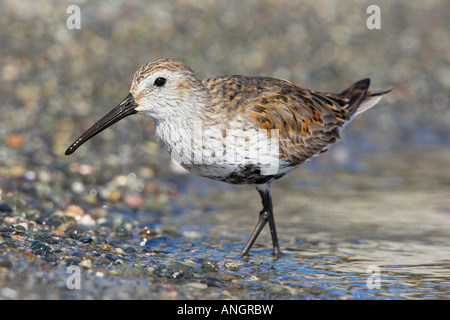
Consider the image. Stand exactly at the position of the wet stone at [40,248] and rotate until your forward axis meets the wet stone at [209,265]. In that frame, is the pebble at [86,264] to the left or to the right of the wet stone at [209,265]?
right

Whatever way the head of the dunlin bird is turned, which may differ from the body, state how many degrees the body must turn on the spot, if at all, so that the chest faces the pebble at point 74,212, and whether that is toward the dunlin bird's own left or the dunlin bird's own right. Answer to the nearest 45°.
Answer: approximately 45° to the dunlin bird's own right

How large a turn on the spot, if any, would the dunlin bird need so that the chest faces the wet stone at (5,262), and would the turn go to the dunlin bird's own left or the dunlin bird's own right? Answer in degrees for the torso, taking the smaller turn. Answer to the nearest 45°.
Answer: approximately 45° to the dunlin bird's own left

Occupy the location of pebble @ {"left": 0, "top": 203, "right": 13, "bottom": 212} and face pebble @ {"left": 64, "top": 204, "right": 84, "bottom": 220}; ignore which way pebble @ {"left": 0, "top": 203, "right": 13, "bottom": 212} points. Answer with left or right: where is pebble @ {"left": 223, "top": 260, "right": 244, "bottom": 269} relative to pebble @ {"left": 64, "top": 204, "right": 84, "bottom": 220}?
right

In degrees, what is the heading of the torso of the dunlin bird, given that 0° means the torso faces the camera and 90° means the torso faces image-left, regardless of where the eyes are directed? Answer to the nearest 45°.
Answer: approximately 90°
